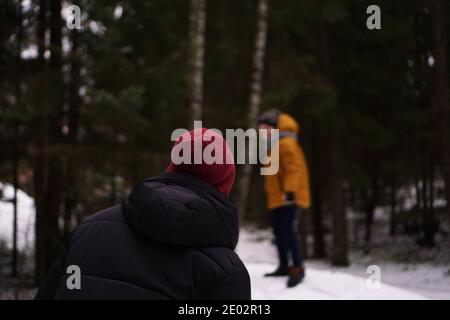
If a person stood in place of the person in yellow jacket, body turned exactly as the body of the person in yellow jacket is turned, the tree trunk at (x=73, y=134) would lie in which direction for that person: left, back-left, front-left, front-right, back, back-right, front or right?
front-right

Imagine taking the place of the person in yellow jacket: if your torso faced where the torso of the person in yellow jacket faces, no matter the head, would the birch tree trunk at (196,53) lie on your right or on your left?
on your right

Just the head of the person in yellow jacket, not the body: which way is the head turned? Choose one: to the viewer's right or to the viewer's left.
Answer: to the viewer's left

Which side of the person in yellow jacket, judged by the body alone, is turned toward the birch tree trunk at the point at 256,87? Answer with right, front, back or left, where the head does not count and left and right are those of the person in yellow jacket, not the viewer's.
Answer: right

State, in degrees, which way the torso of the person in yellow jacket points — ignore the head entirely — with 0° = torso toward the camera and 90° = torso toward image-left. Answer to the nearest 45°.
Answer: approximately 90°

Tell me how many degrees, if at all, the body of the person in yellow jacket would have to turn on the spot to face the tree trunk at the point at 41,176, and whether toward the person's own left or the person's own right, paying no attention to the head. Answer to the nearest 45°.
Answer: approximately 45° to the person's own right
